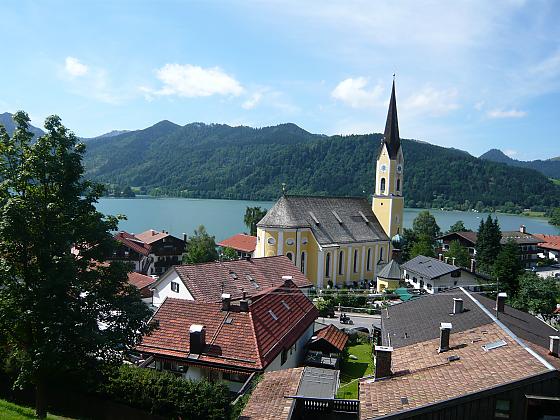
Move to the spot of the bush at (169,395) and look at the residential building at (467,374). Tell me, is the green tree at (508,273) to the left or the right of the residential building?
left

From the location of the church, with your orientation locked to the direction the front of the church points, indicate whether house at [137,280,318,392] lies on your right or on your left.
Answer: on your right

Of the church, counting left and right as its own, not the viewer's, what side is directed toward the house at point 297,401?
right

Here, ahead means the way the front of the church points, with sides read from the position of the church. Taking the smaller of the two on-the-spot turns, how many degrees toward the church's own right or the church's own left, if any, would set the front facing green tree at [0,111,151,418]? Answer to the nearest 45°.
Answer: approximately 90° to the church's own right

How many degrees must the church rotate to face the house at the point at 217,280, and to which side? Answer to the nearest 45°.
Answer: approximately 90° to its right

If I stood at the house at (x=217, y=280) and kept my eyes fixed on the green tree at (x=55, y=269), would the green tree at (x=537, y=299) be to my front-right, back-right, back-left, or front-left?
back-left
